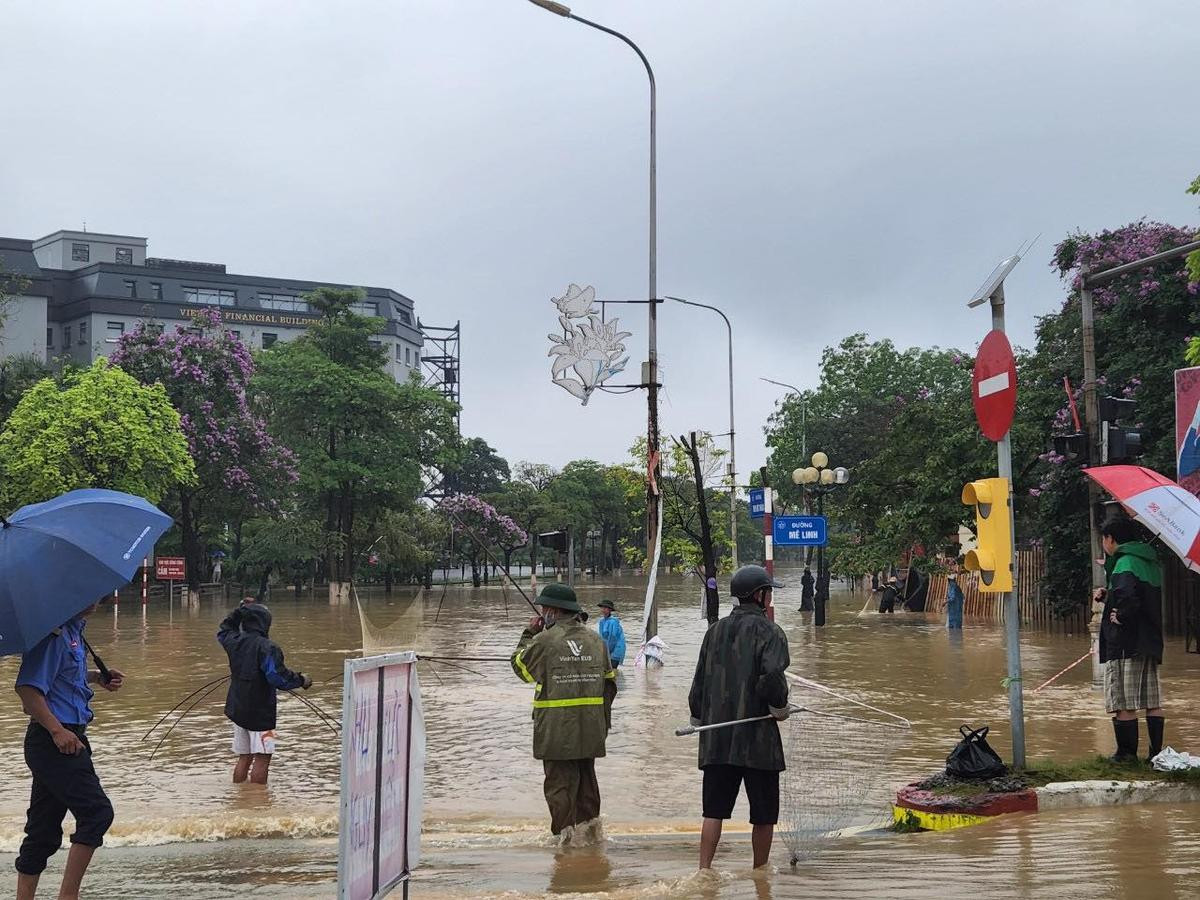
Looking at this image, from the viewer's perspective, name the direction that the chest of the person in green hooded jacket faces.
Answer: to the viewer's left

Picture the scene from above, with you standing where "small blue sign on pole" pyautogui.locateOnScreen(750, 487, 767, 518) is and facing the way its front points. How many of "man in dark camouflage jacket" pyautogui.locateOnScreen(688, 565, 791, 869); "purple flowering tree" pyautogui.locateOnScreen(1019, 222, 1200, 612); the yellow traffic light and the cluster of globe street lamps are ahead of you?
2

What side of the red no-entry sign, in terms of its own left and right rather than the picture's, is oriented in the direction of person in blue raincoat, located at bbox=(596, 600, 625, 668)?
right

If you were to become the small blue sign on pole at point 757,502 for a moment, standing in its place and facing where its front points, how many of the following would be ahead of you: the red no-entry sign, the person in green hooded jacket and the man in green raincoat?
3

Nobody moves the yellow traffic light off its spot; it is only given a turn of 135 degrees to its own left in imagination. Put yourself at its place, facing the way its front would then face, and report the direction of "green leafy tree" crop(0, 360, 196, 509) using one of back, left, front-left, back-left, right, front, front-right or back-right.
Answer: back-left

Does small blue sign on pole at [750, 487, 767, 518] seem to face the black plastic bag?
yes

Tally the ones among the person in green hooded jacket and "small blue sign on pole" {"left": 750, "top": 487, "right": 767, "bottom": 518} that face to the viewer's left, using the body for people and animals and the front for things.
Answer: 1

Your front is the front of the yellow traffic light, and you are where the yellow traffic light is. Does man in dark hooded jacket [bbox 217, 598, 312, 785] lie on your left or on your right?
on your right

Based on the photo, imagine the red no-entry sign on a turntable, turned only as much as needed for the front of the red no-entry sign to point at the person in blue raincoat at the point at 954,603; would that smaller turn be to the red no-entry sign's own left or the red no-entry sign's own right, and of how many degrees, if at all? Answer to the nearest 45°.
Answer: approximately 135° to the red no-entry sign's own right

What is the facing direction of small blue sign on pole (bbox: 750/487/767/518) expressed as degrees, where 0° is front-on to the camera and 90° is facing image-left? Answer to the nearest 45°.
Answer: approximately 0°

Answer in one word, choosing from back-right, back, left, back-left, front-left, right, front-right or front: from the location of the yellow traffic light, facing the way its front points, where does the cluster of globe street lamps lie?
back-right
